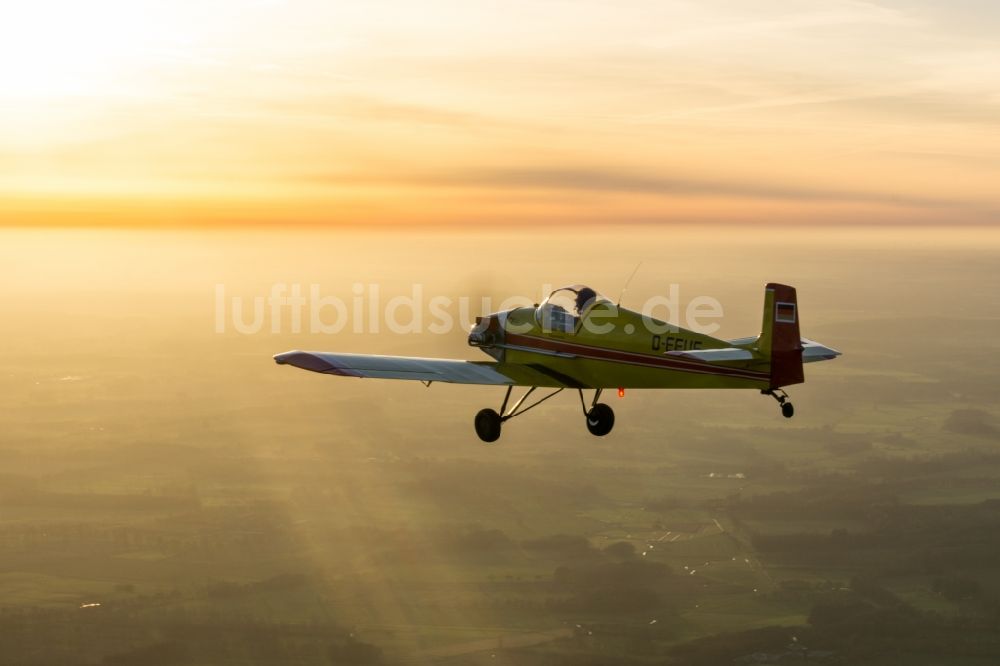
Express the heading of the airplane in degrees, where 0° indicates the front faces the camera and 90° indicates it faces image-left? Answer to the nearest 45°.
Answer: approximately 135°
